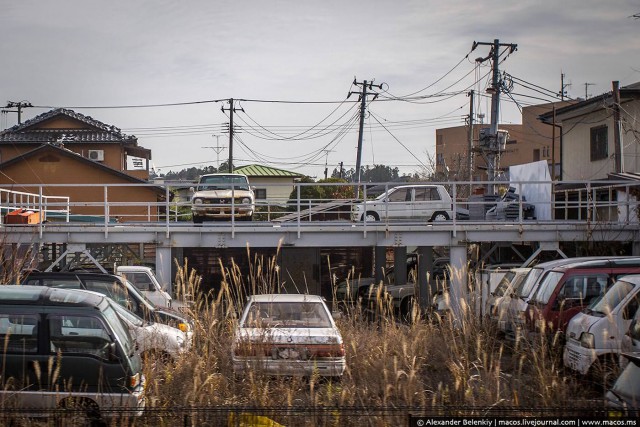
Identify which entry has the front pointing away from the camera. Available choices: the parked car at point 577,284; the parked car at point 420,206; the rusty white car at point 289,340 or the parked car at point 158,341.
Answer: the rusty white car

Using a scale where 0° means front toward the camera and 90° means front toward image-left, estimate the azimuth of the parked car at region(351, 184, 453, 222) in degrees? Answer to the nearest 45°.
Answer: approximately 90°

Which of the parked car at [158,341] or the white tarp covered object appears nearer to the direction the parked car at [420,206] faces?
the parked car

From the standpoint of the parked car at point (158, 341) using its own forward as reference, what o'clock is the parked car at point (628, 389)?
the parked car at point (628, 389) is roughly at 12 o'clock from the parked car at point (158, 341).

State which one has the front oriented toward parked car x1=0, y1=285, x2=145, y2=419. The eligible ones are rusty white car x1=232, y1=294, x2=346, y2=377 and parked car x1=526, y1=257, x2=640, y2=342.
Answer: parked car x1=526, y1=257, x2=640, y2=342

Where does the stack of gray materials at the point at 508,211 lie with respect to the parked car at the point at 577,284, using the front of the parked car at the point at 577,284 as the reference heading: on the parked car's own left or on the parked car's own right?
on the parked car's own right

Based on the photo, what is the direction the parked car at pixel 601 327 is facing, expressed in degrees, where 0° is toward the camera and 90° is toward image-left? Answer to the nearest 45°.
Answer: approximately 45°

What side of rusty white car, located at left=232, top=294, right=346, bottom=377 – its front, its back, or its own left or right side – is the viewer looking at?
back

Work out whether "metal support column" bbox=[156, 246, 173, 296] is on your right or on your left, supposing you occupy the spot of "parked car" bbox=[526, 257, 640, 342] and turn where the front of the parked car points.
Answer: on your right

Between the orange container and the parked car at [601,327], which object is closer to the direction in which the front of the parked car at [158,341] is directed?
the parked car

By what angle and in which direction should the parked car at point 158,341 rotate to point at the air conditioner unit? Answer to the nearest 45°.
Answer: approximately 135° to its left

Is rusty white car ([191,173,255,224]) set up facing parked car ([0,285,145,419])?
yes

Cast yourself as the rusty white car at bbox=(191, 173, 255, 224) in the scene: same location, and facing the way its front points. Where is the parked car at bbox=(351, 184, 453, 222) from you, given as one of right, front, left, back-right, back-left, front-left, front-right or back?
left
